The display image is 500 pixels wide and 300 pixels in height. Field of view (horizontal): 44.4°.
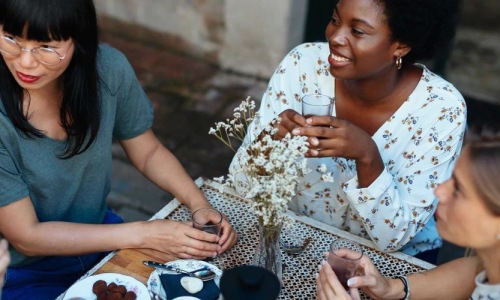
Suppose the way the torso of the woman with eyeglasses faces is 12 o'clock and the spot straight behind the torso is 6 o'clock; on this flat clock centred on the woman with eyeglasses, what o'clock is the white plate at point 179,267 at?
The white plate is roughly at 12 o'clock from the woman with eyeglasses.

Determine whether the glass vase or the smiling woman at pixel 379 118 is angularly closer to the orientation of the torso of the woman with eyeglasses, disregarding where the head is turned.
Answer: the glass vase

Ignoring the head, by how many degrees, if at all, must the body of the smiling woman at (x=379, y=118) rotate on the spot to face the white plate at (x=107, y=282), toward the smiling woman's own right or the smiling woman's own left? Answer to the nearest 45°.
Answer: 0° — they already face it

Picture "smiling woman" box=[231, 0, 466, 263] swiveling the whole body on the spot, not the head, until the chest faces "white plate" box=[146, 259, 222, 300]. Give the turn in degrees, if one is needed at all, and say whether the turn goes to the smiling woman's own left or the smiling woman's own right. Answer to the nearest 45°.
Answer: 0° — they already face it

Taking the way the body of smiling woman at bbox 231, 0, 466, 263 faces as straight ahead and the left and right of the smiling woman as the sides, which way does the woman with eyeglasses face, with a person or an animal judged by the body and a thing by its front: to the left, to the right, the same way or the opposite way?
to the left

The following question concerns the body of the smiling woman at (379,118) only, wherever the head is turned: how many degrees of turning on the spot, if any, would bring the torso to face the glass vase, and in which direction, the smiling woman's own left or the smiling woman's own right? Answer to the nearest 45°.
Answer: approximately 45° to the smiling woman's own left

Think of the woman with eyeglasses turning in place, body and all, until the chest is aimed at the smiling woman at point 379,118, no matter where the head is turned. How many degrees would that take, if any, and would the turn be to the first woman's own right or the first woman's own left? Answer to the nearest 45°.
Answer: approximately 45° to the first woman's own left
